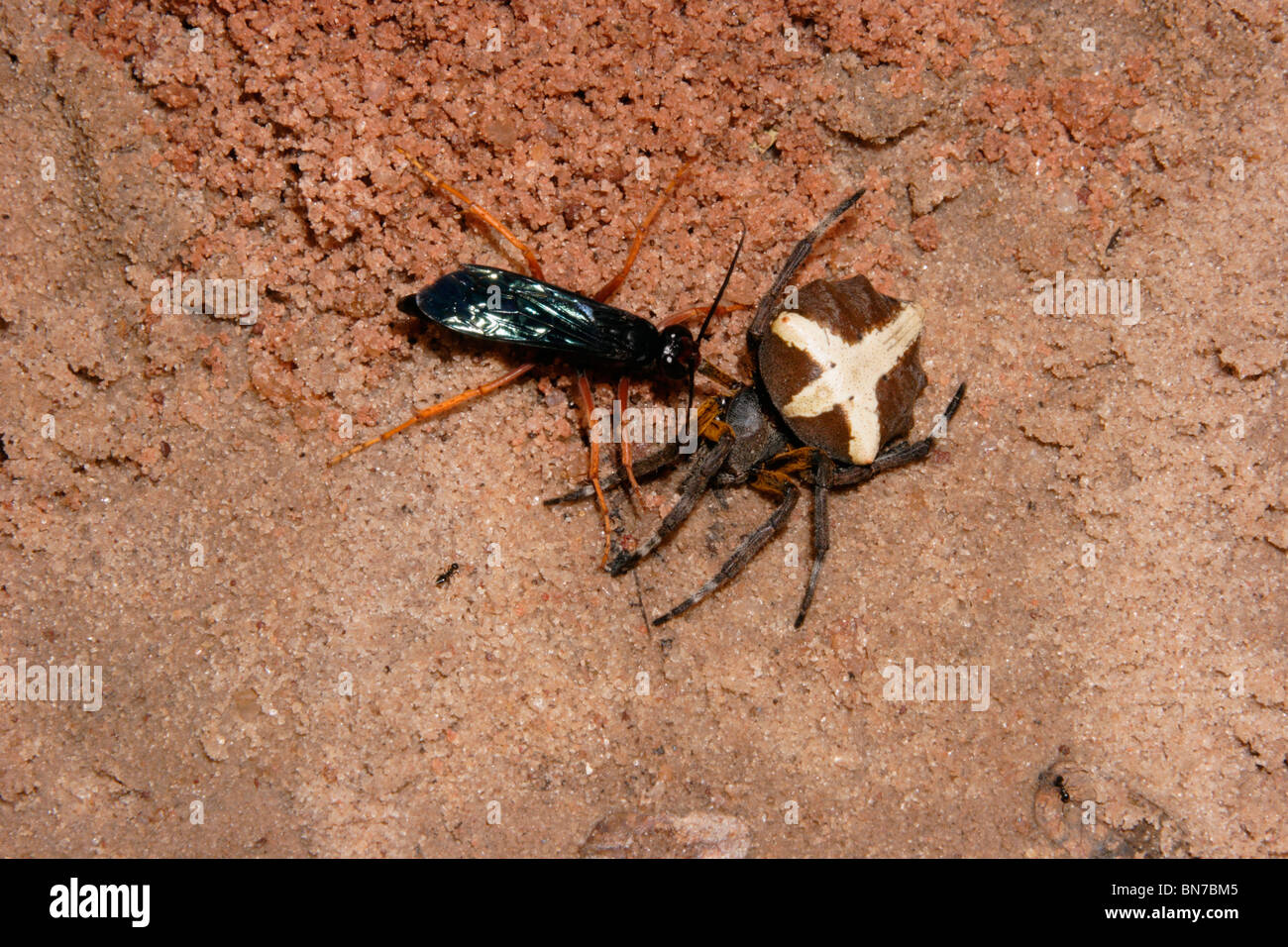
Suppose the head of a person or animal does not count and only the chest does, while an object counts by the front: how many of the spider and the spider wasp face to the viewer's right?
1

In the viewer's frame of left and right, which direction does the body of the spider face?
facing the viewer and to the left of the viewer

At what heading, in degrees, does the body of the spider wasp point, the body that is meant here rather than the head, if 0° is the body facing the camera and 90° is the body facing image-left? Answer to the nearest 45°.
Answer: approximately 270°

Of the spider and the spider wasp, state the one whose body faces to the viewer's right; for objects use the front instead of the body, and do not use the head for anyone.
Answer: the spider wasp
